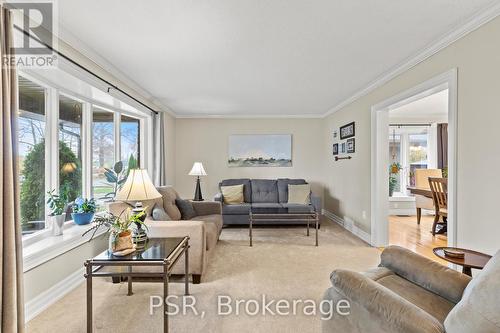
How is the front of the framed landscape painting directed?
toward the camera

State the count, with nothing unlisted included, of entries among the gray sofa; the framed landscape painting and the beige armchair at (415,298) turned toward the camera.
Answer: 2

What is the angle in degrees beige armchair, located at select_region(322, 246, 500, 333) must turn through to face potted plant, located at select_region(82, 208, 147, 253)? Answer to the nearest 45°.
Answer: approximately 45° to its left

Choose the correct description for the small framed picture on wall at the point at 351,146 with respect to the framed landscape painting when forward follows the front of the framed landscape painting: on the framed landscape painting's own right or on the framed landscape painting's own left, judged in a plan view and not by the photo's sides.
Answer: on the framed landscape painting's own left

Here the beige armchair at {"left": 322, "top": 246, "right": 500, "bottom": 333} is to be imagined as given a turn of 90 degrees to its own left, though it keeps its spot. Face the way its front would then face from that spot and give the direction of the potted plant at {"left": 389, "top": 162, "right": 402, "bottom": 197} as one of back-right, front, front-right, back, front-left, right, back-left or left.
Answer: back-right

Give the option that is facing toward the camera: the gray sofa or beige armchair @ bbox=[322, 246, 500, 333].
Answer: the gray sofa

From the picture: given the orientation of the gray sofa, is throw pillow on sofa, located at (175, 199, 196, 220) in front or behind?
in front

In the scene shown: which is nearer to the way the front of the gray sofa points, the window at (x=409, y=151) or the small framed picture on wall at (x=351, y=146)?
the small framed picture on wall

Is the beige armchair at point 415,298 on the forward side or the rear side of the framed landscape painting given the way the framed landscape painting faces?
on the forward side

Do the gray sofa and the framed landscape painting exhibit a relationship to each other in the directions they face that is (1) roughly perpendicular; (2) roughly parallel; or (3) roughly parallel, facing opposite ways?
roughly parallel

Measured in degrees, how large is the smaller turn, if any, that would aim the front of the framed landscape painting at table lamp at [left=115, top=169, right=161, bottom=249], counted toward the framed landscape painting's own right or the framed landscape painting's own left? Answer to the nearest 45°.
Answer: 0° — it already faces it

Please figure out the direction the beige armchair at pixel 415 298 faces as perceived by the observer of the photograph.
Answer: facing away from the viewer and to the left of the viewer

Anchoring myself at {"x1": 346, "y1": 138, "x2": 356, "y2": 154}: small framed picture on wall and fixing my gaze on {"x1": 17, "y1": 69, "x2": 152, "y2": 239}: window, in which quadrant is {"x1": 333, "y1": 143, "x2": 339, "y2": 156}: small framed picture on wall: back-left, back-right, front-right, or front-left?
back-right

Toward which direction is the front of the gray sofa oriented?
toward the camera
